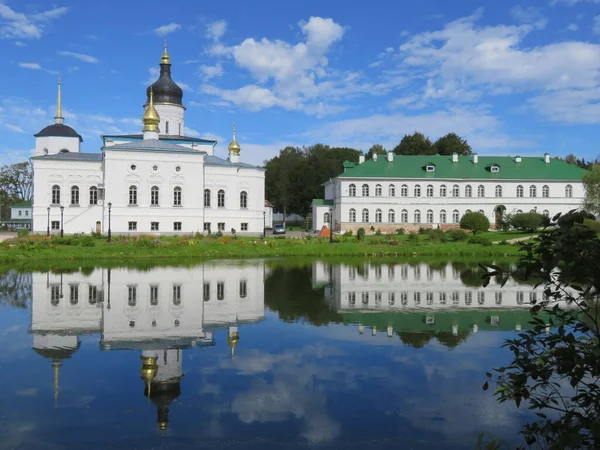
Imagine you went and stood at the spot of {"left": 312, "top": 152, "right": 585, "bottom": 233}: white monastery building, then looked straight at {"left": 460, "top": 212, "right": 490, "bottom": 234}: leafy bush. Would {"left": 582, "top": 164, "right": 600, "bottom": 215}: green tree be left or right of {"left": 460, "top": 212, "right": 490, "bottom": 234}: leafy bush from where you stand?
left

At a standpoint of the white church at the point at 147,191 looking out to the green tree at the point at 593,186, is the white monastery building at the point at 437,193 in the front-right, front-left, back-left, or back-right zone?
front-left

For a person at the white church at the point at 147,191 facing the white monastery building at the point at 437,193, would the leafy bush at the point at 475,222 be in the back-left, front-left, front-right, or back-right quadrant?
front-right

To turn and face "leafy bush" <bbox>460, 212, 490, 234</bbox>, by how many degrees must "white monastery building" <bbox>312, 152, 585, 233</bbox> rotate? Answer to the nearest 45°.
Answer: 0° — it already faces it

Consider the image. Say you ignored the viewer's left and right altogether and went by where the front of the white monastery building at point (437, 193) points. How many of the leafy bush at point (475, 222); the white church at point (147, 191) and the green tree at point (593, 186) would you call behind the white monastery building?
0

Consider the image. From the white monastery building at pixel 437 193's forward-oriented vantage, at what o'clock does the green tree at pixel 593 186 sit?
The green tree is roughly at 10 o'clock from the white monastery building.

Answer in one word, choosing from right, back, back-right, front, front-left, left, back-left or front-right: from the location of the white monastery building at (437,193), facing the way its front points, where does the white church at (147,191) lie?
front-right

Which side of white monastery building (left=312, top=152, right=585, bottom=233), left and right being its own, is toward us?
front
